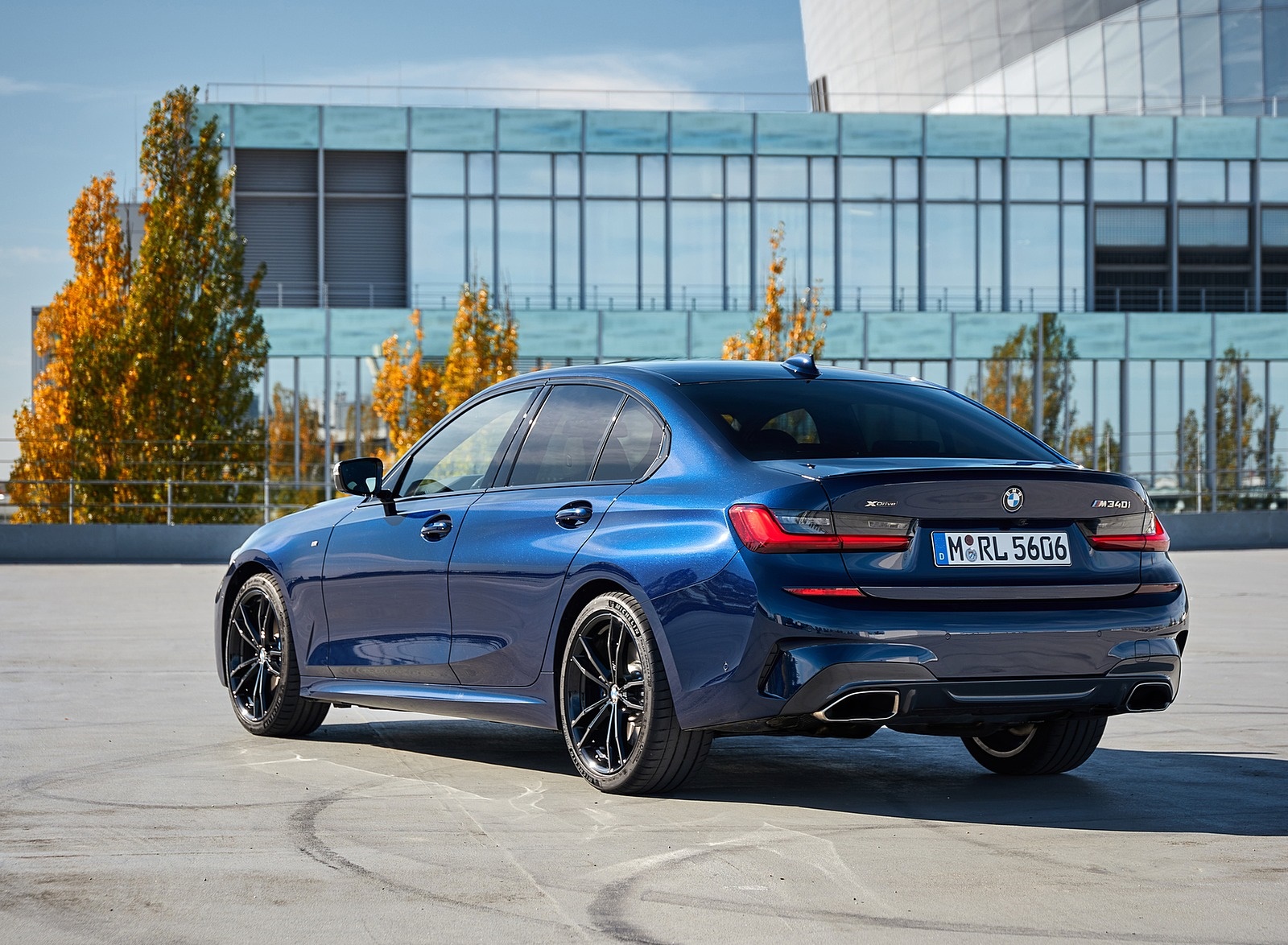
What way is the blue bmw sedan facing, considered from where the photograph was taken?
facing away from the viewer and to the left of the viewer

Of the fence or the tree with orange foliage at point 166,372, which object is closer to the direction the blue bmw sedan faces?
the tree with orange foliage

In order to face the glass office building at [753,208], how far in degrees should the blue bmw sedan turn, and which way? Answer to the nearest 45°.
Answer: approximately 45° to its right
